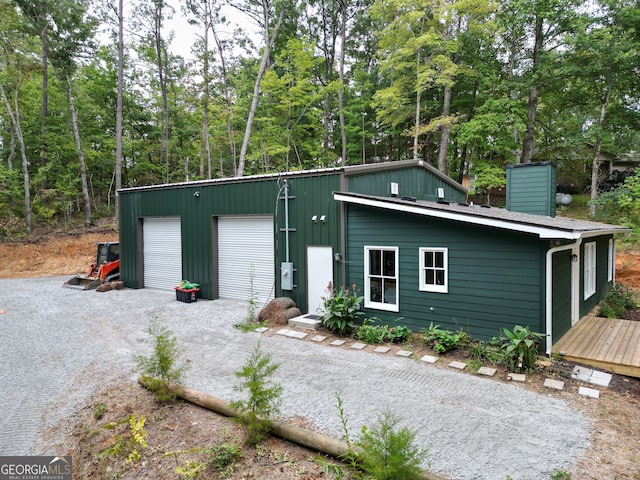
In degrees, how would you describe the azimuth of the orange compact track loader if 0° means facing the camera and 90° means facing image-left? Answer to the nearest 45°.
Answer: approximately 45°

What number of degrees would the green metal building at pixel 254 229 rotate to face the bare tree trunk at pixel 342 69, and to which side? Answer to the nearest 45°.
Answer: approximately 135° to its right

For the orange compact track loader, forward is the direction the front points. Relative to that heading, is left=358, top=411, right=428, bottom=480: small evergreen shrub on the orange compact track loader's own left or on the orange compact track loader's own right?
on the orange compact track loader's own left

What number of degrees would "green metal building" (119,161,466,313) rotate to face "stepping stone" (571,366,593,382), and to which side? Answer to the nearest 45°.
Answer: approximately 90° to its left

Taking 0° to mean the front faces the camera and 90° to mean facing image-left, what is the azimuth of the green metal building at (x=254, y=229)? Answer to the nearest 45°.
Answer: approximately 45°

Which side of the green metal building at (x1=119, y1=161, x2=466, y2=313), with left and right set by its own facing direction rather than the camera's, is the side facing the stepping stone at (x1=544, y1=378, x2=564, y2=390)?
left

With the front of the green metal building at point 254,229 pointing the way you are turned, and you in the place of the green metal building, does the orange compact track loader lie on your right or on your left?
on your right

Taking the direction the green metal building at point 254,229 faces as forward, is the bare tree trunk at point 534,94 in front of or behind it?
behind

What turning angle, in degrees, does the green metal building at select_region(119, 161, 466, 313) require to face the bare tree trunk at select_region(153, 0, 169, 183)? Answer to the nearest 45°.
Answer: approximately 90° to its right

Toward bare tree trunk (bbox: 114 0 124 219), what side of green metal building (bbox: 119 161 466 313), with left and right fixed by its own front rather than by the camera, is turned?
right

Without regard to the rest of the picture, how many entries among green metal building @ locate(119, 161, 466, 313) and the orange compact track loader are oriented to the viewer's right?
0
